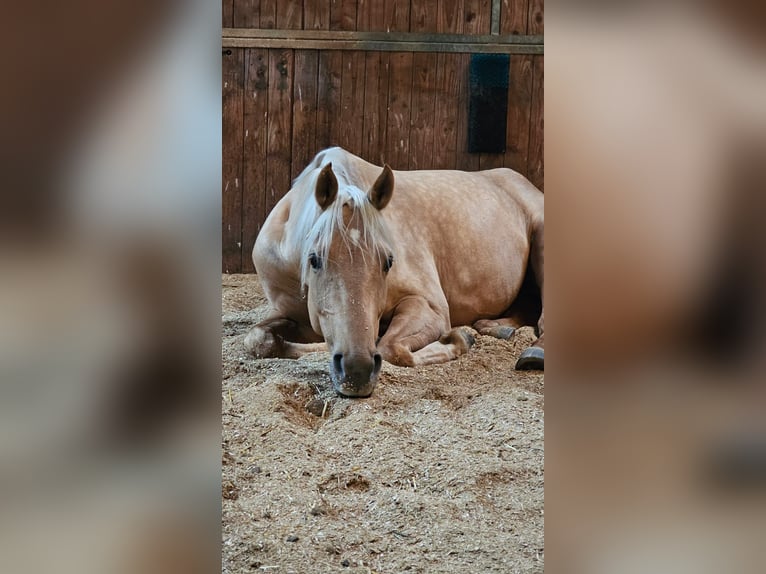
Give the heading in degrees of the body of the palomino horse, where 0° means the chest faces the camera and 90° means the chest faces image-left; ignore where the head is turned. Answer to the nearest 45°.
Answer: approximately 45°
